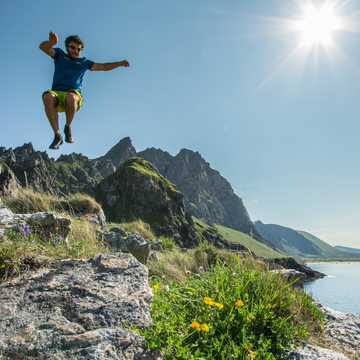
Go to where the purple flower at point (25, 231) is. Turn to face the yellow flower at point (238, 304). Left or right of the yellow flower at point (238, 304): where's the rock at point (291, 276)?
left

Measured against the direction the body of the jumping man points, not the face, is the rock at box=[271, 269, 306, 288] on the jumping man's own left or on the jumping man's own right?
on the jumping man's own left

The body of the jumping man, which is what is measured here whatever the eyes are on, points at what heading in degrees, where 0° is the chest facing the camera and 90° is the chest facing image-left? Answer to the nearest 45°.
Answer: approximately 0°
